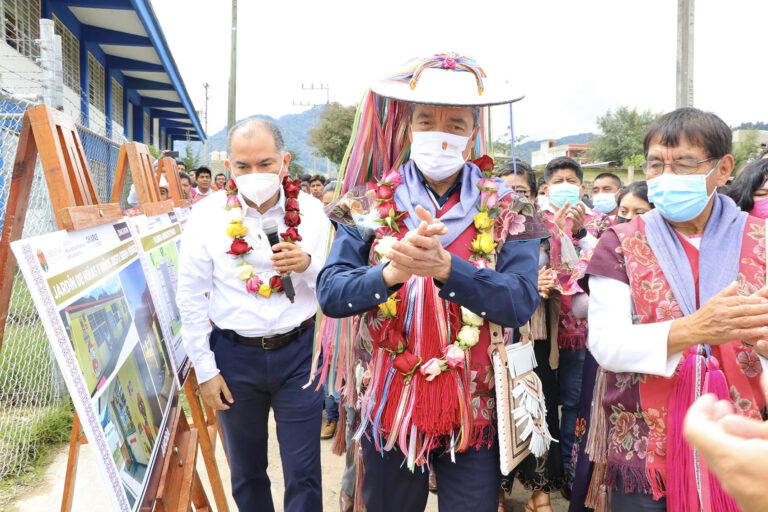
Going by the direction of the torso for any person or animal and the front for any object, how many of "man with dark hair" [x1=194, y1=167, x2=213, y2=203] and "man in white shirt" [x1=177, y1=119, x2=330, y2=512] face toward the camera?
2

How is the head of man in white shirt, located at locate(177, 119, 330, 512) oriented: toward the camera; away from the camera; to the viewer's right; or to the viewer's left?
toward the camera

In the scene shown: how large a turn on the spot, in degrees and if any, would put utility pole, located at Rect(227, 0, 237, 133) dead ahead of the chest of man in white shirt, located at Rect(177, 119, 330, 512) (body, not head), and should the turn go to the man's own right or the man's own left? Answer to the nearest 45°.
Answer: approximately 180°

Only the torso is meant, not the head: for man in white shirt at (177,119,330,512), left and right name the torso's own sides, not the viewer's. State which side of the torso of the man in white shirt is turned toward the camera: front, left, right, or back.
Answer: front

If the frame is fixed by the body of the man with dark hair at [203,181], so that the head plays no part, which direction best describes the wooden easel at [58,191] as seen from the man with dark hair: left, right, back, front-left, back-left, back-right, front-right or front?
front

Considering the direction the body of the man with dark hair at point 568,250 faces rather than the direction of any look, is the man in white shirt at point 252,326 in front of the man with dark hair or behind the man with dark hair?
in front

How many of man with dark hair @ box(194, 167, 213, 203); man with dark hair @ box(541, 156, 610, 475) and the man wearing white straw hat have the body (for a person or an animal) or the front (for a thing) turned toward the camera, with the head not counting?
3

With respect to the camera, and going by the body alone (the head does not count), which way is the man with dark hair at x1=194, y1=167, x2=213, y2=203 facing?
toward the camera

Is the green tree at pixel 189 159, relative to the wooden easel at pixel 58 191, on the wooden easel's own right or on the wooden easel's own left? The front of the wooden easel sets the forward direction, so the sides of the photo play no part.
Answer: on the wooden easel's own left

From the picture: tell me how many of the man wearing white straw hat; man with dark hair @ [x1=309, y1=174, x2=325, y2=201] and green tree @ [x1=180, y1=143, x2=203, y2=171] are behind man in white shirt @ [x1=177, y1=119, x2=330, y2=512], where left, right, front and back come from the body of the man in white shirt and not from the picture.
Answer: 2

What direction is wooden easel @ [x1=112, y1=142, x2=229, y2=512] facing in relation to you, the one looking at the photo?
facing the viewer and to the right of the viewer

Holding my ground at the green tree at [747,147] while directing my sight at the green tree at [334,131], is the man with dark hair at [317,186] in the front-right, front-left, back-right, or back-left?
front-left

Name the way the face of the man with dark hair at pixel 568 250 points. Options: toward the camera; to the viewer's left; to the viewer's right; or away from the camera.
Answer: toward the camera

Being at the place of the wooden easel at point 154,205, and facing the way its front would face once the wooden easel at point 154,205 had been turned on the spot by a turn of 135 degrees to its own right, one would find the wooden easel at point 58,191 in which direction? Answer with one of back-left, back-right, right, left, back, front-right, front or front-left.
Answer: left
